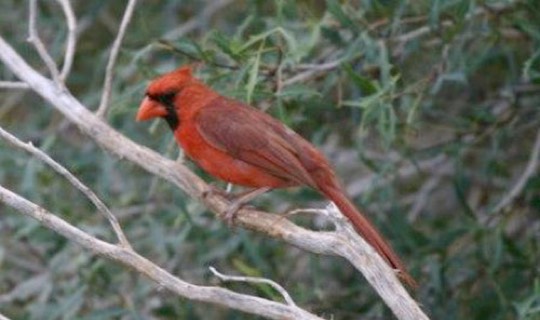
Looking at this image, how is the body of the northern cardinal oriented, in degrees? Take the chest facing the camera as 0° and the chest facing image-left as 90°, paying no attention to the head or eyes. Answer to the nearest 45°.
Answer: approximately 90°

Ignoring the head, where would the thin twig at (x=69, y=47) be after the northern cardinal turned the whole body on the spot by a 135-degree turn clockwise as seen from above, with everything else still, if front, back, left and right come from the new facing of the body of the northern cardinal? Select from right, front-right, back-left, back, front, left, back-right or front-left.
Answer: back

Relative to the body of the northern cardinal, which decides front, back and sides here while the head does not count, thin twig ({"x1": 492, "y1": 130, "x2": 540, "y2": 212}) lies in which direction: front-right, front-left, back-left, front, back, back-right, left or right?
back-right

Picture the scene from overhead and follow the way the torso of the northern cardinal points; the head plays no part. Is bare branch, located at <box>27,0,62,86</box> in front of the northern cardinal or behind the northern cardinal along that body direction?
in front
